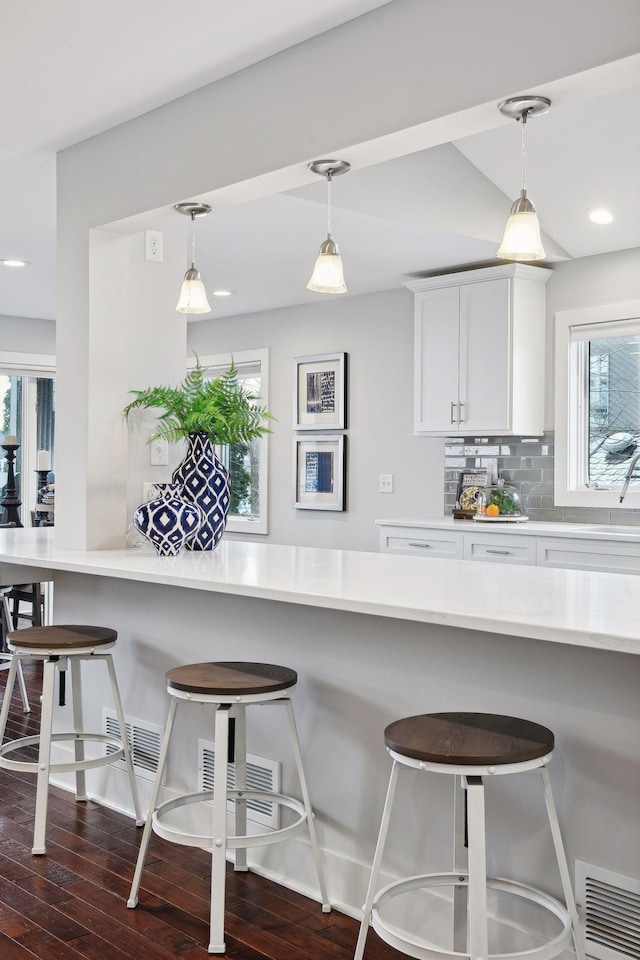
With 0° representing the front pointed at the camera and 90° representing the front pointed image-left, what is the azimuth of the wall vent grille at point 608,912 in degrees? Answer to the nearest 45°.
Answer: approximately 45°

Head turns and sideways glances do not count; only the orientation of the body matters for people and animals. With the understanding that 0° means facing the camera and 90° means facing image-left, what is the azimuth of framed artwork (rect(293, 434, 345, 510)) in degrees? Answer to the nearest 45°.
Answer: approximately 45°

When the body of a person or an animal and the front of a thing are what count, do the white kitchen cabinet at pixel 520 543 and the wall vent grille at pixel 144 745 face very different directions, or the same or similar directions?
same or similar directions

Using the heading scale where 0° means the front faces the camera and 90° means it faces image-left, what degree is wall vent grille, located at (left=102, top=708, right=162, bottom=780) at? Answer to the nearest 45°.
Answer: approximately 45°

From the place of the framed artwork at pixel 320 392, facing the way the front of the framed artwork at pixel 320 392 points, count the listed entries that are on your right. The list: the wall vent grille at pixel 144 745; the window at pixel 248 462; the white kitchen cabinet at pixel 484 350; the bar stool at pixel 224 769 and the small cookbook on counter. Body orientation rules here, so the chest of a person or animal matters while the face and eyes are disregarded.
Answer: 1

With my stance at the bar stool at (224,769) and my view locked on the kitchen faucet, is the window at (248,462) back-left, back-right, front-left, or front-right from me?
front-left

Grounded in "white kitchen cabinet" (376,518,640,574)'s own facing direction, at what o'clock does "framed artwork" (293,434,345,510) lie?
The framed artwork is roughly at 3 o'clock from the white kitchen cabinet.

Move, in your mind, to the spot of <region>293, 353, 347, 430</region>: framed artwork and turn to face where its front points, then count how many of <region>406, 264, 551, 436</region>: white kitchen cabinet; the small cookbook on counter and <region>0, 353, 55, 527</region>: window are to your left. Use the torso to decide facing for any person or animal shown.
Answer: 2

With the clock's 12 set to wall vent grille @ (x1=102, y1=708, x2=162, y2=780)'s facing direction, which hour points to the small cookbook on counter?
The small cookbook on counter is roughly at 6 o'clock from the wall vent grille.

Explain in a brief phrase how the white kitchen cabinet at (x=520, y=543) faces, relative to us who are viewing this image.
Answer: facing the viewer and to the left of the viewer

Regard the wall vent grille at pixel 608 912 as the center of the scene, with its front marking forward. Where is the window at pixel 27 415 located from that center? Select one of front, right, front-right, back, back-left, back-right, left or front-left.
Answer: right

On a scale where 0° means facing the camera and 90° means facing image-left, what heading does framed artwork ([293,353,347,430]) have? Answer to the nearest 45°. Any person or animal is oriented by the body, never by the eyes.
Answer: approximately 45°
